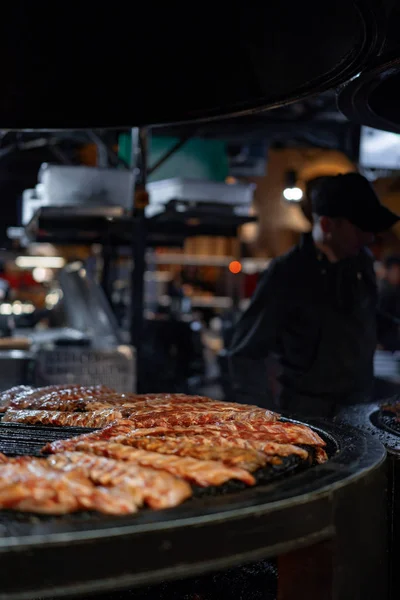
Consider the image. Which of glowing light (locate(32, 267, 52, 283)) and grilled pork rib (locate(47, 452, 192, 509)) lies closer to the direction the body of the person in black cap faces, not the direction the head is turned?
the grilled pork rib

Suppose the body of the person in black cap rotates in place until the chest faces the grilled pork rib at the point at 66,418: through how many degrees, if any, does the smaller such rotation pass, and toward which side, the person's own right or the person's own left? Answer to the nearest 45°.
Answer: approximately 90° to the person's own right

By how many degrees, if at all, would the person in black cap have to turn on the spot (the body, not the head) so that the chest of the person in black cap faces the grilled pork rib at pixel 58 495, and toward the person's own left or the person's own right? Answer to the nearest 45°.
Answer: approximately 45° to the person's own right

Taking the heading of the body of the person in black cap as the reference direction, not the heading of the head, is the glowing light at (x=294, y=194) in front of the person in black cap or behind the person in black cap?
behind

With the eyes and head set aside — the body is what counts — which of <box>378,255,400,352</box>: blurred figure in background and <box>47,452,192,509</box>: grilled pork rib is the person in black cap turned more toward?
the grilled pork rib

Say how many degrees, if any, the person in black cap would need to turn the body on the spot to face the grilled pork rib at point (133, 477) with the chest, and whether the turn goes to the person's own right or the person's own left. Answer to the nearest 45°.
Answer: approximately 45° to the person's own right

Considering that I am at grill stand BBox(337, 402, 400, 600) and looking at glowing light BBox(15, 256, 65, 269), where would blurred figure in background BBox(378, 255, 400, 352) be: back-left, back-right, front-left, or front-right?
front-right

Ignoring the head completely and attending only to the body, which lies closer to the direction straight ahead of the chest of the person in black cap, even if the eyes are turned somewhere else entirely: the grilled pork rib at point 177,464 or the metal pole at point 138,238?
the grilled pork rib
